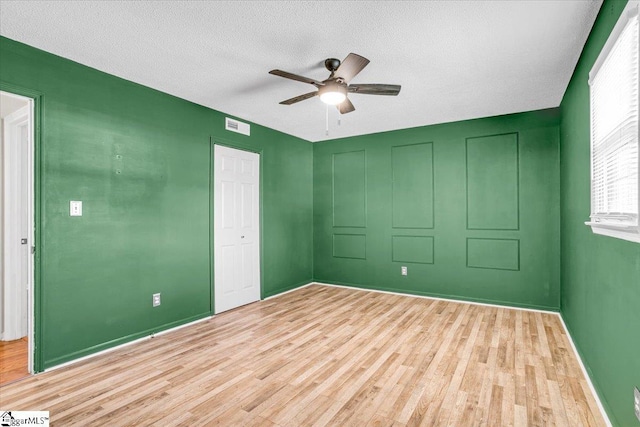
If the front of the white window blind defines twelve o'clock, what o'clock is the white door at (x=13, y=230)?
The white door is roughly at 11 o'clock from the white window blind.

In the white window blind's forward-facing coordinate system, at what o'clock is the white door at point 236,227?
The white door is roughly at 12 o'clock from the white window blind.

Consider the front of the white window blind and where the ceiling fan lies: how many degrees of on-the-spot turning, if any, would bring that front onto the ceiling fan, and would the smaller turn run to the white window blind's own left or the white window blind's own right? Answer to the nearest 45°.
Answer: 0° — it already faces it

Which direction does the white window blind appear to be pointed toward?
to the viewer's left
